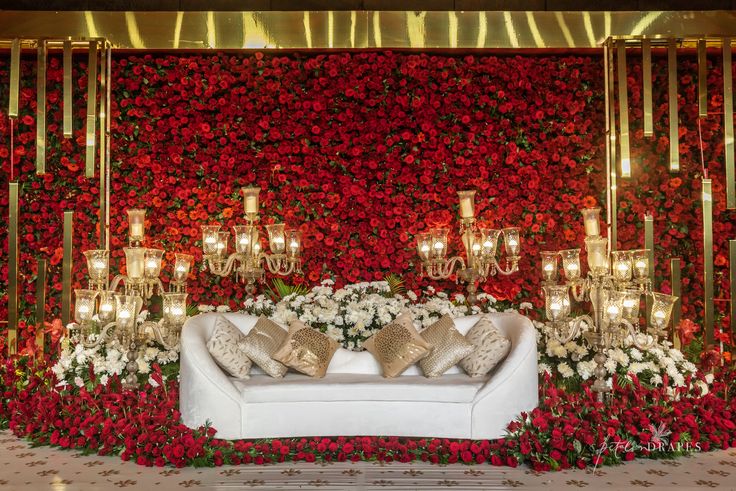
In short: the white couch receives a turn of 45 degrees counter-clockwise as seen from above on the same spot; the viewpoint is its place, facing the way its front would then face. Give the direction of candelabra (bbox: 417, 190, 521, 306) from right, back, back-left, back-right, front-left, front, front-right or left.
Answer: left

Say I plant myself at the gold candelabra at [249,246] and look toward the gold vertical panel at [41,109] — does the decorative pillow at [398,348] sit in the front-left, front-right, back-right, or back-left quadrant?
back-left

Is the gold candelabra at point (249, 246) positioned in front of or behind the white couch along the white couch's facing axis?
behind

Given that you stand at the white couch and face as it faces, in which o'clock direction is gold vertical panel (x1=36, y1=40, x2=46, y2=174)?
The gold vertical panel is roughly at 4 o'clock from the white couch.

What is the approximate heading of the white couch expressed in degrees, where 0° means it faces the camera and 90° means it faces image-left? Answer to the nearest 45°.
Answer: approximately 0°

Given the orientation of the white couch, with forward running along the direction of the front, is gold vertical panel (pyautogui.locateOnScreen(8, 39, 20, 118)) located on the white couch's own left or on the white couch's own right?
on the white couch's own right

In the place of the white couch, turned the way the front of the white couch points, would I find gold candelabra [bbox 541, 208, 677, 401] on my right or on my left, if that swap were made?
on my left

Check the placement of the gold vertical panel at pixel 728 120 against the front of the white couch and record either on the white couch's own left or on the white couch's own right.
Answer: on the white couch's own left

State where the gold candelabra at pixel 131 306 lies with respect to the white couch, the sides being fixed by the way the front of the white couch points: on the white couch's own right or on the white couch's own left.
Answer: on the white couch's own right
